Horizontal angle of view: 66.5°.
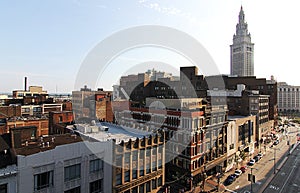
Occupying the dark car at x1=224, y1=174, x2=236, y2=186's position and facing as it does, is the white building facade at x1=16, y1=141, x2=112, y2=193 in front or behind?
in front

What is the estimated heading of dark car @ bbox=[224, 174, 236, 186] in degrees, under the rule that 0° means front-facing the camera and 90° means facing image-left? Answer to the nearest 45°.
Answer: approximately 45°
